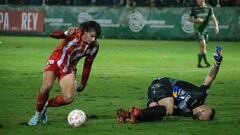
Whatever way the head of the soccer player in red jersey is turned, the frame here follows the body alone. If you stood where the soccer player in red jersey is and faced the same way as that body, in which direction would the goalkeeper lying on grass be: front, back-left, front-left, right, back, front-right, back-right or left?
front-left

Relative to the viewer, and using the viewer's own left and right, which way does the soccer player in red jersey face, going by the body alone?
facing the viewer and to the right of the viewer

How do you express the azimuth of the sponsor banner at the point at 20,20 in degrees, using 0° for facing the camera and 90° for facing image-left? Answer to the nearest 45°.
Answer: approximately 0°

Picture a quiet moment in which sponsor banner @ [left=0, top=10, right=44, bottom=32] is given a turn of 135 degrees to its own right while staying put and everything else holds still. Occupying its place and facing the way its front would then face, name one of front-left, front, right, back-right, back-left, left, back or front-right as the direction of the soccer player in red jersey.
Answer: back-left

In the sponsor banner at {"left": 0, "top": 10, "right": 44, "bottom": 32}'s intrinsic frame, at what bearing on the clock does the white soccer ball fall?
The white soccer ball is roughly at 12 o'clock from the sponsor banner.

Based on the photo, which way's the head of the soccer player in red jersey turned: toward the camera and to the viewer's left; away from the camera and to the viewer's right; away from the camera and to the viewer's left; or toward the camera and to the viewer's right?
toward the camera and to the viewer's right

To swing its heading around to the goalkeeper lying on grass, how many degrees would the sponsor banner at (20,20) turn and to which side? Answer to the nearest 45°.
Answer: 0° — it already faces them
